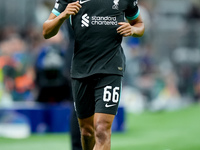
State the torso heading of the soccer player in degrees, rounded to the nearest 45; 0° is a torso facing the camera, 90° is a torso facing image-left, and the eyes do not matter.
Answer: approximately 0°
